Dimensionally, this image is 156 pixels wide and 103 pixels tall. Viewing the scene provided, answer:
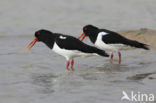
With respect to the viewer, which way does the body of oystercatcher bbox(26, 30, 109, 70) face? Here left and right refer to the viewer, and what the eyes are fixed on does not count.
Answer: facing to the left of the viewer

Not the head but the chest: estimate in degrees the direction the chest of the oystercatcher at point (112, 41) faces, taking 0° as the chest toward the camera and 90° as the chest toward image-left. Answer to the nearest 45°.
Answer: approximately 90°

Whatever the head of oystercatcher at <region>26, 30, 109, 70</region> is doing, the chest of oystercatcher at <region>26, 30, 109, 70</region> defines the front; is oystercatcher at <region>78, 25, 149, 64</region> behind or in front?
behind

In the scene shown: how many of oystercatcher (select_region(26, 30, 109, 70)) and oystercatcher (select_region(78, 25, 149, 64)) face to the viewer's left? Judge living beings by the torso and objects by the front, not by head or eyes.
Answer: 2
